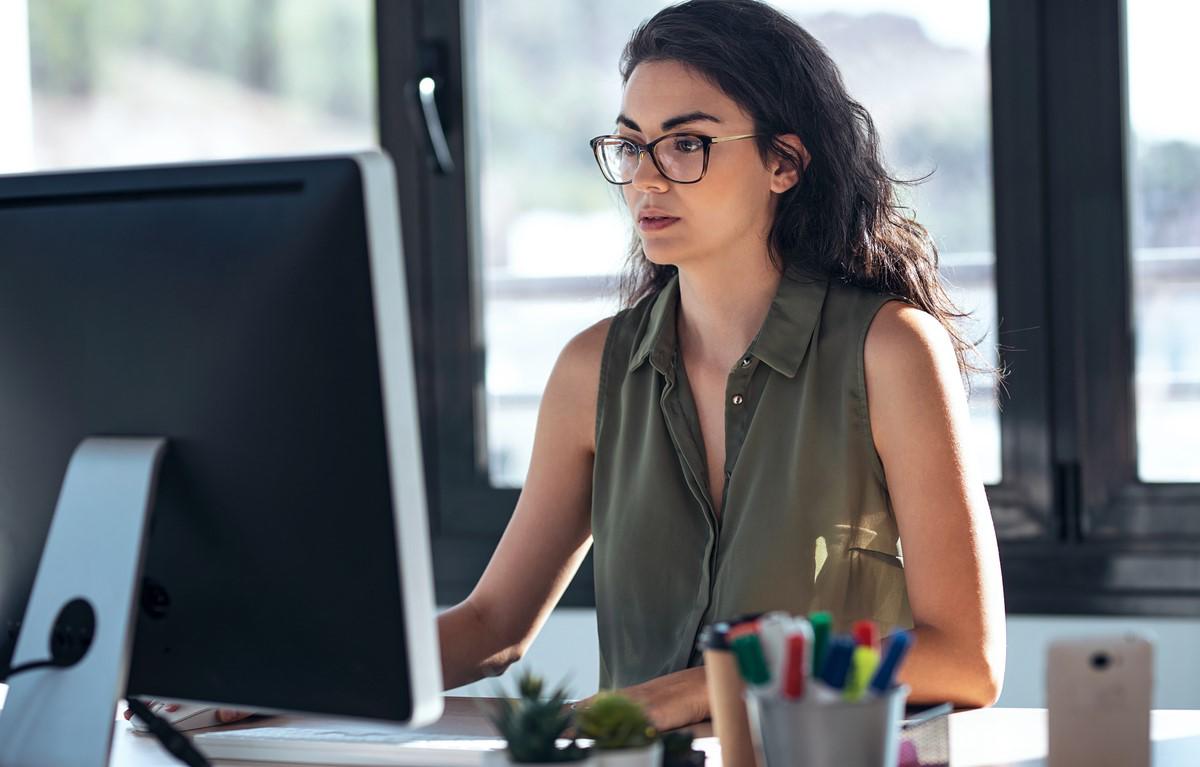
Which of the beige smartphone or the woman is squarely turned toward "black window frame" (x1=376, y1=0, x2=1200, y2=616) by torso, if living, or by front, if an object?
the beige smartphone

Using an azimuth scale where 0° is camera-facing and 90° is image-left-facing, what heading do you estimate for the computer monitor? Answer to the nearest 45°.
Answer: approximately 225°

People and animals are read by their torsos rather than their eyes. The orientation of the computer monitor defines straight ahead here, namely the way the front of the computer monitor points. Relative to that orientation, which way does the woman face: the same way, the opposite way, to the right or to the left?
the opposite way

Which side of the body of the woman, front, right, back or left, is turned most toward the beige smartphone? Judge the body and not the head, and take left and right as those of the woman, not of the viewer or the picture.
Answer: left

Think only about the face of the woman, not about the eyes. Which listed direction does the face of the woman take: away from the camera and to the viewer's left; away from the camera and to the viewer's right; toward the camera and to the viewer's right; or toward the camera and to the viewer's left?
toward the camera and to the viewer's left

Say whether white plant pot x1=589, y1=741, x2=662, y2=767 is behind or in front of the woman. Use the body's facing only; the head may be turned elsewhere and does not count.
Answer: in front

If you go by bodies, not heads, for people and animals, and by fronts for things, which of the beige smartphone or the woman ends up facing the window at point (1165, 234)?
the beige smartphone

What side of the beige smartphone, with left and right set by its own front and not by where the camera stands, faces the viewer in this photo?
back

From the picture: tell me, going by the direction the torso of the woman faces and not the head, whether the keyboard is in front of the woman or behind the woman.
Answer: in front

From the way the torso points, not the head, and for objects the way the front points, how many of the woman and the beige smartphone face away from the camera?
1

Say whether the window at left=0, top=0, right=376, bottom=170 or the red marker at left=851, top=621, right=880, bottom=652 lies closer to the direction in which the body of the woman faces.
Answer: the red marker

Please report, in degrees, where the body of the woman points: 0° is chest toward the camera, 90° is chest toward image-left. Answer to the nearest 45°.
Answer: approximately 45°

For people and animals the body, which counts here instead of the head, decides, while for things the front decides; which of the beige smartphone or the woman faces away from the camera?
the beige smartphone
